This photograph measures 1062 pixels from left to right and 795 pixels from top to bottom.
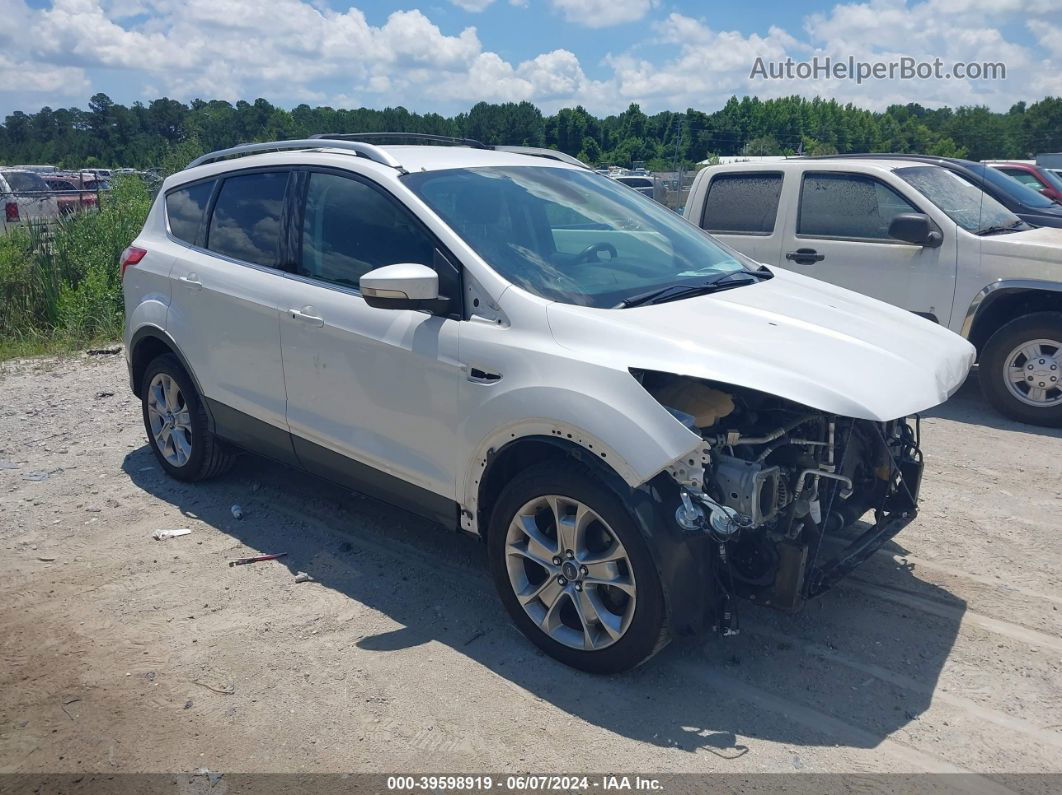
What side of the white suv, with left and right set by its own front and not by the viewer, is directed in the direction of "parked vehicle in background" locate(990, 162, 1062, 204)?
left

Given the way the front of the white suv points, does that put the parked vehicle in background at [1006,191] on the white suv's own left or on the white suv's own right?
on the white suv's own left

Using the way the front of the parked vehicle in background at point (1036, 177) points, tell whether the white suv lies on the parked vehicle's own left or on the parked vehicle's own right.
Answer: on the parked vehicle's own right

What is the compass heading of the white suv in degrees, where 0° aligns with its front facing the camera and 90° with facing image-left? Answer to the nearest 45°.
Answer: approximately 315°

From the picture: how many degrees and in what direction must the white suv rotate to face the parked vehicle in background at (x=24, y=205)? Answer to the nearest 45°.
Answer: approximately 180°

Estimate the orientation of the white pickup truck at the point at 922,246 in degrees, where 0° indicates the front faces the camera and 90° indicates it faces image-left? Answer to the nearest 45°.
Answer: approximately 315°

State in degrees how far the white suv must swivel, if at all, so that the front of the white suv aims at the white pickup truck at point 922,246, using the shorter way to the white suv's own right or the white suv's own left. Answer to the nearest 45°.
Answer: approximately 90° to the white suv's own left
